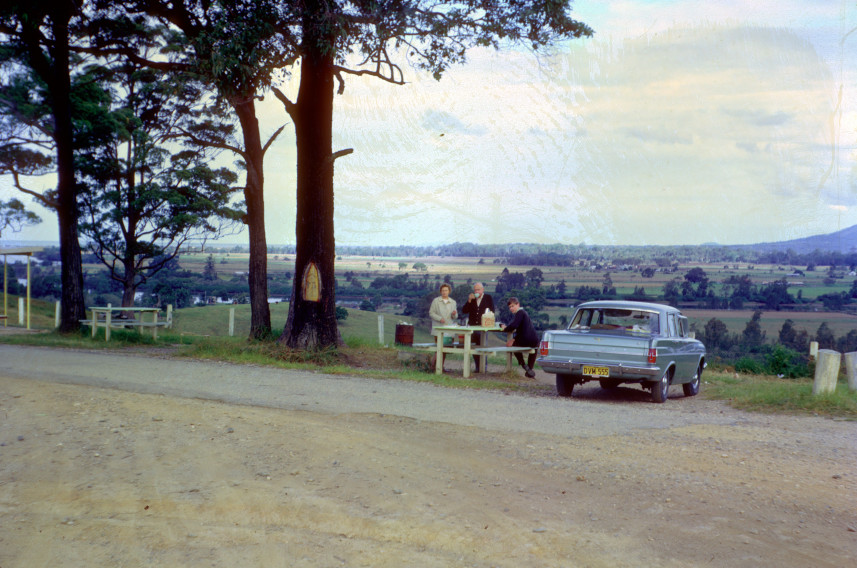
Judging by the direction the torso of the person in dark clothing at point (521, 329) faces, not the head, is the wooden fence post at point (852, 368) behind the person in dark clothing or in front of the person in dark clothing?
behind

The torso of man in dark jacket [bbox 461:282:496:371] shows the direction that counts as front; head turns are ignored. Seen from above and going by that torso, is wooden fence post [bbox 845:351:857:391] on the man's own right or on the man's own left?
on the man's own left

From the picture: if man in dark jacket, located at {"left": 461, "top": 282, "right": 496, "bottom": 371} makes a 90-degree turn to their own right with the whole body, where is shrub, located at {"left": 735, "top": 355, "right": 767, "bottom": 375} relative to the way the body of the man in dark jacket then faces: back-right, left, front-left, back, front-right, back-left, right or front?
back-right

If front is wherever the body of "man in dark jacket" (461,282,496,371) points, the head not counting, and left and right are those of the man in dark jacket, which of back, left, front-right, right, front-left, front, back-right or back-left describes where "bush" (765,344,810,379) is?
back-left

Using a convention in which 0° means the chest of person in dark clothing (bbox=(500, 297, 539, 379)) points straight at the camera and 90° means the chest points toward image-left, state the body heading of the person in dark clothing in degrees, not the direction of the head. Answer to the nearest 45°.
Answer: approximately 90°

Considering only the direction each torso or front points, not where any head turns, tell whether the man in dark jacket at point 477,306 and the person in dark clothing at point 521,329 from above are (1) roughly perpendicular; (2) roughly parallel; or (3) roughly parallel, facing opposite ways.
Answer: roughly perpendicular

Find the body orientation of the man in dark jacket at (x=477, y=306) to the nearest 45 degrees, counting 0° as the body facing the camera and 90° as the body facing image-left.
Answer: approximately 0°

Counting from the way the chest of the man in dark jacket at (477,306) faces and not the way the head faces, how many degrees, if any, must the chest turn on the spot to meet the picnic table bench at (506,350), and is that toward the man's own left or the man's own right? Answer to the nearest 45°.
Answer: approximately 45° to the man's own left

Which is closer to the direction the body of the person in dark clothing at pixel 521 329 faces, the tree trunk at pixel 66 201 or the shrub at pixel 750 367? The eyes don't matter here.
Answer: the tree trunk

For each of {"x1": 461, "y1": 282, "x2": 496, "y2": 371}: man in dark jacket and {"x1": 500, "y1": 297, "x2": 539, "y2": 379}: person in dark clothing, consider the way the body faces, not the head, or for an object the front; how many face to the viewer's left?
1

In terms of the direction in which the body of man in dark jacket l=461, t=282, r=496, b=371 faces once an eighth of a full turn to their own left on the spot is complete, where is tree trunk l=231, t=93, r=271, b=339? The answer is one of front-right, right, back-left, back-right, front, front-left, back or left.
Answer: back
